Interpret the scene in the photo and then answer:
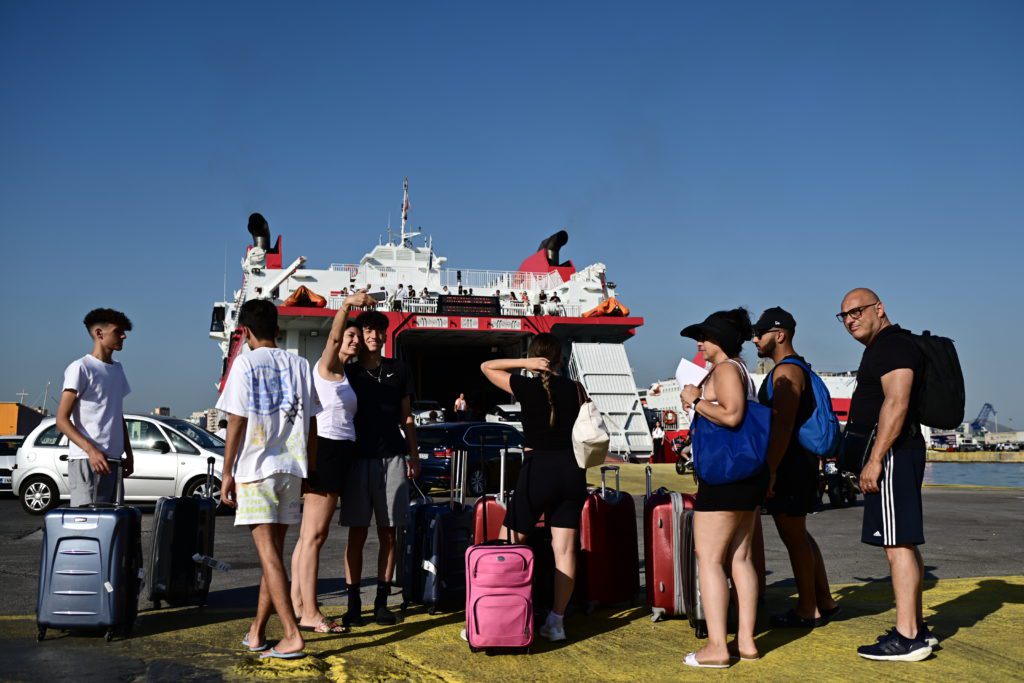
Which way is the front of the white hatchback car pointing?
to the viewer's right

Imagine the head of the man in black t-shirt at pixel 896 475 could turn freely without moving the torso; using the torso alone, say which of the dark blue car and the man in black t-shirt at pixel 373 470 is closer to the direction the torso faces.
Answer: the man in black t-shirt

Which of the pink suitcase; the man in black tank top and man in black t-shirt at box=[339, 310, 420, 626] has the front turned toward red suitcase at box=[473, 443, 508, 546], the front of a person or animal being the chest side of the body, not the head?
the man in black tank top

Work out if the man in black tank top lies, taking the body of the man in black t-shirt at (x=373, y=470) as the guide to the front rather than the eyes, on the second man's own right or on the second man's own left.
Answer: on the second man's own left

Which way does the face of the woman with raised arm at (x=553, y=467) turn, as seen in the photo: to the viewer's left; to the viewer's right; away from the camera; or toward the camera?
away from the camera

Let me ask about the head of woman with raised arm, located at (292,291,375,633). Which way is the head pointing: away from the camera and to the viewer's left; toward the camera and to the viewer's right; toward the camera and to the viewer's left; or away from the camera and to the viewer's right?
toward the camera and to the viewer's right

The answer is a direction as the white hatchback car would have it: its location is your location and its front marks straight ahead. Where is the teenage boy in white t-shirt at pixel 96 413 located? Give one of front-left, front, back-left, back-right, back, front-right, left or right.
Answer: right

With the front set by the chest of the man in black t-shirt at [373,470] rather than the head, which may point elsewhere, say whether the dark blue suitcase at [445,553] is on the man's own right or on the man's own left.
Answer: on the man's own left

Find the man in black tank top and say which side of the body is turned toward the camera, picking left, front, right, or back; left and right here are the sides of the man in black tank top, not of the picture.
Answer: left

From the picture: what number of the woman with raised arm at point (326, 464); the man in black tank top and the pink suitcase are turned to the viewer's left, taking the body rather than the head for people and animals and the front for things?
1
